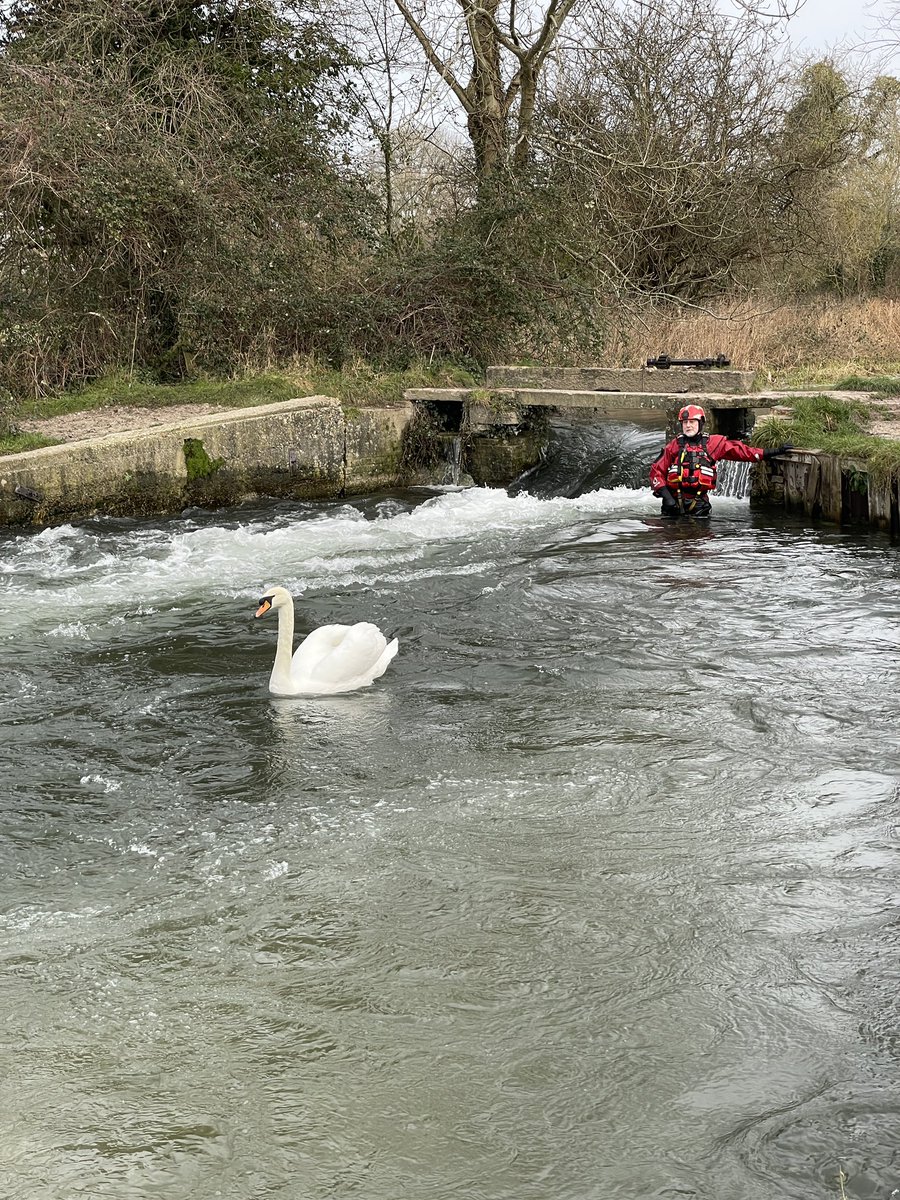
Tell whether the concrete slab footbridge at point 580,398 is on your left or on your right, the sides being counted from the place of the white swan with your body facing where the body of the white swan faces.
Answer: on your right

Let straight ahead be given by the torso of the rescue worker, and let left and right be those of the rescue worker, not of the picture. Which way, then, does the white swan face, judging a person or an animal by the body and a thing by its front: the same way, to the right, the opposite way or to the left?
to the right

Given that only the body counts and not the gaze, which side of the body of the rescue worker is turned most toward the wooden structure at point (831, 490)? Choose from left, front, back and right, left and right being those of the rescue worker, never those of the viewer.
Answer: left

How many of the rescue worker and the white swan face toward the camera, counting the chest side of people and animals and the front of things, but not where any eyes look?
1

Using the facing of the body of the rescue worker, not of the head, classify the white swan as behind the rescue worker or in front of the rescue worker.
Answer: in front

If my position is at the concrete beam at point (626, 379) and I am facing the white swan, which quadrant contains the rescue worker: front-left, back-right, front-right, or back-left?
front-left

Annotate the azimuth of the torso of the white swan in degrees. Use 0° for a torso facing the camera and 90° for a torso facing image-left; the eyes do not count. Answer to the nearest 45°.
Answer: approximately 90°

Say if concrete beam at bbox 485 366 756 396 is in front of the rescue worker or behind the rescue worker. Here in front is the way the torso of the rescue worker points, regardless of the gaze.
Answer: behind

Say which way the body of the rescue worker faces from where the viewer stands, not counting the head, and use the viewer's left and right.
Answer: facing the viewer

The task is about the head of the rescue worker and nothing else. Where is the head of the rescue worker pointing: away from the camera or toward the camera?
toward the camera

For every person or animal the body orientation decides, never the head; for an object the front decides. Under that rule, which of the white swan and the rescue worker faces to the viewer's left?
the white swan

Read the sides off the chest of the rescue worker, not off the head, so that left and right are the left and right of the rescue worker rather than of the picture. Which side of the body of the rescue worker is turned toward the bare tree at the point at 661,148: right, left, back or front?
back

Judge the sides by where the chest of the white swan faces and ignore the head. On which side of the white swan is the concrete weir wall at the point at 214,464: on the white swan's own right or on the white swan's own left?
on the white swan's own right
